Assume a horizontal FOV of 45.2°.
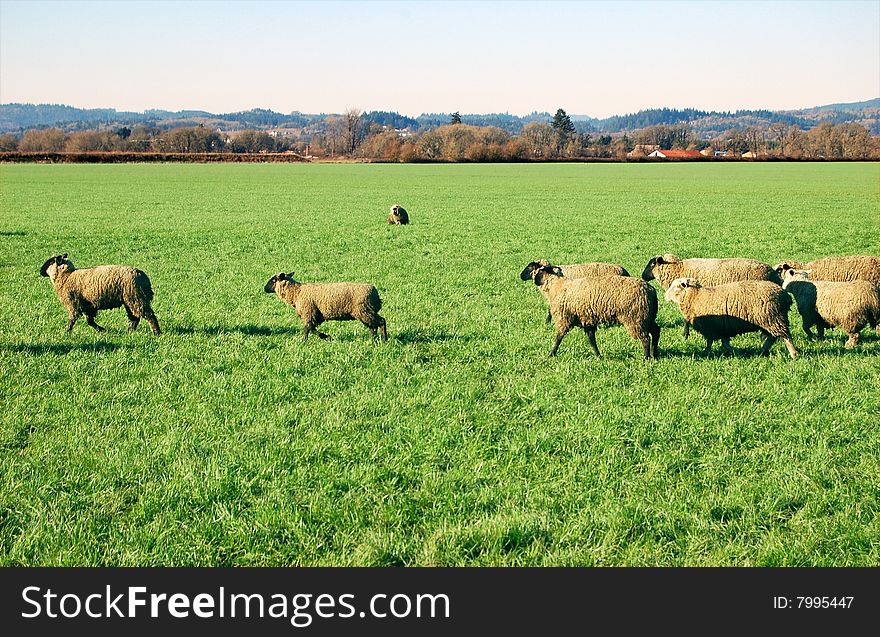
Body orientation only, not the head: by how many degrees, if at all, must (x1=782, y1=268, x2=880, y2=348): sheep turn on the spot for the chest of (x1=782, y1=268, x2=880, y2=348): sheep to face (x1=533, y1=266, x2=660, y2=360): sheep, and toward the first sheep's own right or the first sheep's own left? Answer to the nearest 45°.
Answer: approximately 45° to the first sheep's own left

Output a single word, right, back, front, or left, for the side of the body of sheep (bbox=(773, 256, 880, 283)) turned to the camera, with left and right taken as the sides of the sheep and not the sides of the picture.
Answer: left

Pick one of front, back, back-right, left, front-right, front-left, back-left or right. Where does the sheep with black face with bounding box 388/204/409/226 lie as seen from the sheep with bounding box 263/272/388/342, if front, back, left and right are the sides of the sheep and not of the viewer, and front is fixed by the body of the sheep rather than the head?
right

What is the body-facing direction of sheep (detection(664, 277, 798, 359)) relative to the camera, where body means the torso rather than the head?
to the viewer's left

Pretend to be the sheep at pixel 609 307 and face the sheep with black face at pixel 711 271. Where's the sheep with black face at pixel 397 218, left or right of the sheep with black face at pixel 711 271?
left

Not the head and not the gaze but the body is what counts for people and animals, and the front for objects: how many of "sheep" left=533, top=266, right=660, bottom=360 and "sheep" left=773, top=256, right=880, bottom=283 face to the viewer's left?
2

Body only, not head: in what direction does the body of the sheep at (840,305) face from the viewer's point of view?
to the viewer's left

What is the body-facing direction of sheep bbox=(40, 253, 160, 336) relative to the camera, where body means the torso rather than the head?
to the viewer's left

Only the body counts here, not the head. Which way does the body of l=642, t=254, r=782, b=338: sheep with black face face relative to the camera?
to the viewer's left

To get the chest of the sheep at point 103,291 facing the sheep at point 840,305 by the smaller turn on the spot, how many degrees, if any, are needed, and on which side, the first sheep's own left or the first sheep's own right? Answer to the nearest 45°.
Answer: approximately 135° to the first sheep's own left

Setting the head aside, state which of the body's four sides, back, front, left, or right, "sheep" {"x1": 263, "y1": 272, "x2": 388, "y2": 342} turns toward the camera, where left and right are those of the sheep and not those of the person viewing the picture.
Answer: left

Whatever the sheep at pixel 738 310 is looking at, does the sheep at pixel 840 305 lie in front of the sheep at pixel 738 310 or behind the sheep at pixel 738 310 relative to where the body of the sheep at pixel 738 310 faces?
behind

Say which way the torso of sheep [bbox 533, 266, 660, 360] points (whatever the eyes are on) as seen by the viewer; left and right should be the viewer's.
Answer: facing to the left of the viewer

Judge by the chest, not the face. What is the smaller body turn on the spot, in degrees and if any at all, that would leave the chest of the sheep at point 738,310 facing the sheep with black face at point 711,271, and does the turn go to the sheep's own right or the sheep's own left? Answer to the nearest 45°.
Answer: approximately 90° to the sheep's own right
